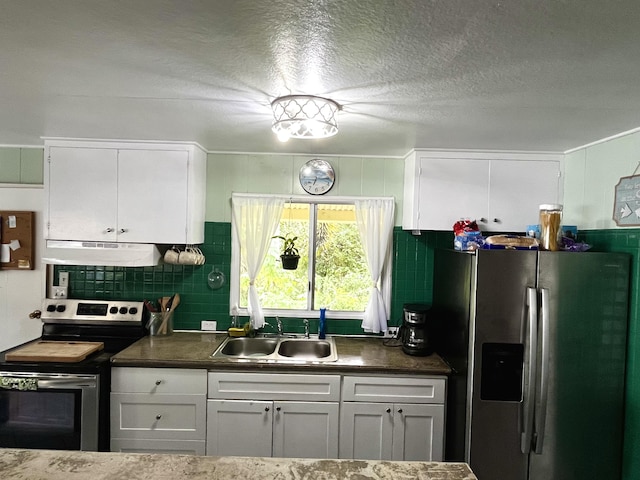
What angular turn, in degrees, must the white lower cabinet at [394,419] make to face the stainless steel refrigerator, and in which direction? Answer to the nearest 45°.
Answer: approximately 90° to its left

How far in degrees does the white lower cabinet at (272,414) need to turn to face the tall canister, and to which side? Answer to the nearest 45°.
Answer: approximately 90° to its left

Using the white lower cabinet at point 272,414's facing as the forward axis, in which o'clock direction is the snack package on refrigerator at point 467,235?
The snack package on refrigerator is roughly at 9 o'clock from the white lower cabinet.

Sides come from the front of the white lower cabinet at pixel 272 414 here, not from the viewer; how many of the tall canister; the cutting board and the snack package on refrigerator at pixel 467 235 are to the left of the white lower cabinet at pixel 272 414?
2

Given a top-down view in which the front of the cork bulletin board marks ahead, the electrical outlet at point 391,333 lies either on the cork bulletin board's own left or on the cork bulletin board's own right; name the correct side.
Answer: on the cork bulletin board's own left

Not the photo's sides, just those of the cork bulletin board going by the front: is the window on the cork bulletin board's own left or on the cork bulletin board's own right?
on the cork bulletin board's own left

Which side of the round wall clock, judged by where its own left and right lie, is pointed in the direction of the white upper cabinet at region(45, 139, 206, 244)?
right
